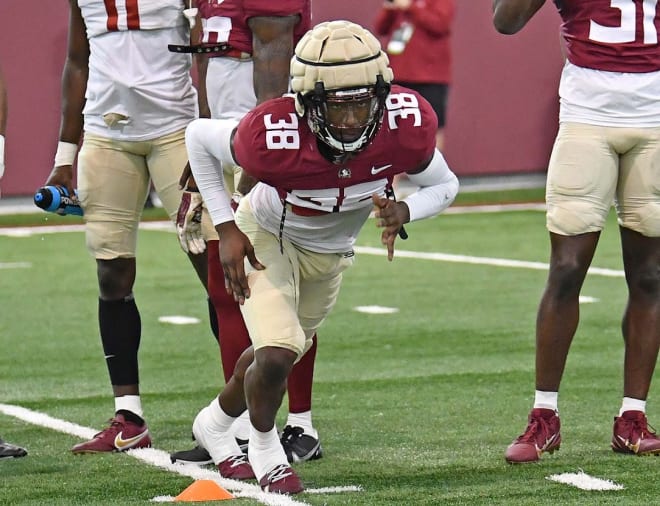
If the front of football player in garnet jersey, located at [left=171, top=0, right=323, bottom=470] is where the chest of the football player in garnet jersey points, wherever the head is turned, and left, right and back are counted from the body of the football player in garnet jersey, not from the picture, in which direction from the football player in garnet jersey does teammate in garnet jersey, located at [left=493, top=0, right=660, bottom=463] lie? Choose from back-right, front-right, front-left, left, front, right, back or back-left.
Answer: back-left

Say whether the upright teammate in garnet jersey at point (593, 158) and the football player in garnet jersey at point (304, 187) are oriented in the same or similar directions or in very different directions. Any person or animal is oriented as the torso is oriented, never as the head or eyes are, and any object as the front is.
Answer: same or similar directions

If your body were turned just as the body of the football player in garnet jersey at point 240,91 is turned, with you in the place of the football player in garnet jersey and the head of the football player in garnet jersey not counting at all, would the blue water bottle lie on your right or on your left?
on your right

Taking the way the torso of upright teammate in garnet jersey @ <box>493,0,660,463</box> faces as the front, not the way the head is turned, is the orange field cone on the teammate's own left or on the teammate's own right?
on the teammate's own right

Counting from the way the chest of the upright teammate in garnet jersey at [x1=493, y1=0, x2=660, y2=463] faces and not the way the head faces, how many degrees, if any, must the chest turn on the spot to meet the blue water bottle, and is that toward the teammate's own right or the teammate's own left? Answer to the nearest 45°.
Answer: approximately 90° to the teammate's own right

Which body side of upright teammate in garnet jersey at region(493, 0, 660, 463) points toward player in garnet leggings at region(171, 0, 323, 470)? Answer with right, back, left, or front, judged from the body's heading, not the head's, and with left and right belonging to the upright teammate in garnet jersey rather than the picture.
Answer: right

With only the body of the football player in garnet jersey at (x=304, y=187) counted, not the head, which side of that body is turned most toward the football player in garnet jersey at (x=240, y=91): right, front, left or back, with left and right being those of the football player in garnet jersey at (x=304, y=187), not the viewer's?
back

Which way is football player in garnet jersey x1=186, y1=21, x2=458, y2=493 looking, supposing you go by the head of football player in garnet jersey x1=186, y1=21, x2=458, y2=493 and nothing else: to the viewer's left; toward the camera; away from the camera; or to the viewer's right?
toward the camera

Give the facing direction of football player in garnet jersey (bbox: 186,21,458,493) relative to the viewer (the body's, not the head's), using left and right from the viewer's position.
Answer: facing the viewer

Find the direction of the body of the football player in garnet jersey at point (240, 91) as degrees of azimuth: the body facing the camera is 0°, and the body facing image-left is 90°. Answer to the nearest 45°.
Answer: approximately 45°

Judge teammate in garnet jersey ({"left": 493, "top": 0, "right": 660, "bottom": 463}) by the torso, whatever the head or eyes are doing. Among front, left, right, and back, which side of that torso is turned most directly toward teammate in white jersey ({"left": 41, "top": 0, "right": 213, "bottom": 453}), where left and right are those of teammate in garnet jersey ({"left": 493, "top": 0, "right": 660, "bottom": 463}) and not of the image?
right

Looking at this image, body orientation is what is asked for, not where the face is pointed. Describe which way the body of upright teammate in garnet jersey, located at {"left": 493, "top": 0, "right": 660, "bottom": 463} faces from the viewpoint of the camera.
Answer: toward the camera
